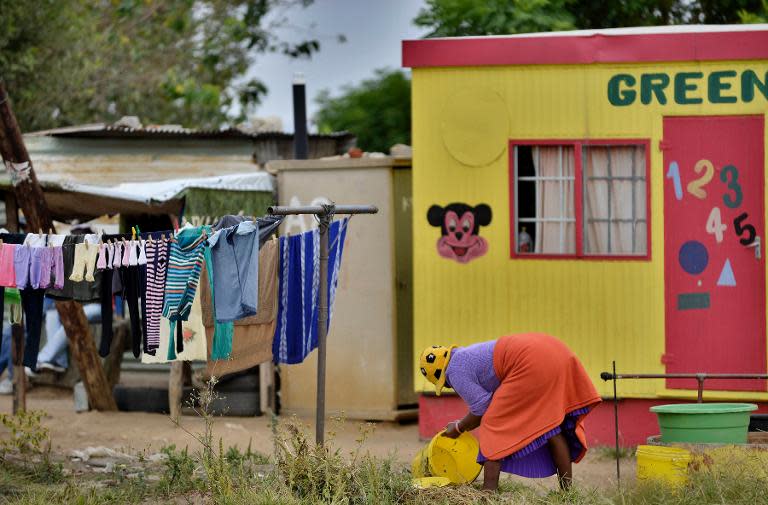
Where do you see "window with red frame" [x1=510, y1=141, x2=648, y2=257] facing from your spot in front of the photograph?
facing the viewer

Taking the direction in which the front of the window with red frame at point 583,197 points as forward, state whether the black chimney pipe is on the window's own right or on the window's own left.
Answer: on the window's own right

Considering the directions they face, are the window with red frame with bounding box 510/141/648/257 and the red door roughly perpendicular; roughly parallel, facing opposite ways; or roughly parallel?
roughly parallel

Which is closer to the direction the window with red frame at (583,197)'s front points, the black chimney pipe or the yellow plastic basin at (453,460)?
the yellow plastic basin

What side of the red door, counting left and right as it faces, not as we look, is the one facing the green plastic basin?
front

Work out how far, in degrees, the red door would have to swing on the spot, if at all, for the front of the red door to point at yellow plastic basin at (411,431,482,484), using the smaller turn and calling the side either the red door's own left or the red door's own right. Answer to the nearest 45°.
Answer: approximately 45° to the red door's own right

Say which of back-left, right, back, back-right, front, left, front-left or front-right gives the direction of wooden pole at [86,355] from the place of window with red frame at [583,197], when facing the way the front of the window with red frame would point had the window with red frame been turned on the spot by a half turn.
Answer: left

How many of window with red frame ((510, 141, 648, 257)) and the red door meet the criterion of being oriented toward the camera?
2

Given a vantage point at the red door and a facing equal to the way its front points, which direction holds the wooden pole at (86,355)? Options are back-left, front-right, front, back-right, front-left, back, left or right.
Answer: right

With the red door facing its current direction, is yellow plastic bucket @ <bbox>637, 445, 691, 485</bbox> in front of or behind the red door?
in front

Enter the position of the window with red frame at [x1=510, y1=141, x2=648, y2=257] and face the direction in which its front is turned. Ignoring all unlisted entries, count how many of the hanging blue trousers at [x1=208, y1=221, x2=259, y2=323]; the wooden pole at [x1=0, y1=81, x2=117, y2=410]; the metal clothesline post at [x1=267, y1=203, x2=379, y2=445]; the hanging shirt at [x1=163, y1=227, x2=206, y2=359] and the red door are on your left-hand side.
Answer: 1

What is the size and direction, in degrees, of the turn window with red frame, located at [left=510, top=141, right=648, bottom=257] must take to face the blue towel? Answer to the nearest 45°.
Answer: approximately 45° to its right

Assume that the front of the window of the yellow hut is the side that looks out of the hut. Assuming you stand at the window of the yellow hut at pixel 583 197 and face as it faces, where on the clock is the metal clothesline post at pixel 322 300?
The metal clothesline post is roughly at 1 o'clock from the window of the yellow hut.

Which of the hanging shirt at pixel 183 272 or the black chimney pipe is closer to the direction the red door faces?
the hanging shirt
